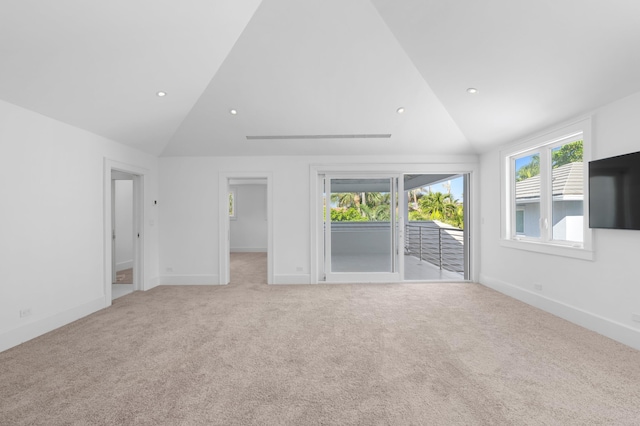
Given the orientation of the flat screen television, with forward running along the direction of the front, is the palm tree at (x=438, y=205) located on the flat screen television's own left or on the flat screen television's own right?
on the flat screen television's own right

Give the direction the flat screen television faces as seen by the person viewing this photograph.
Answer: facing the viewer and to the left of the viewer

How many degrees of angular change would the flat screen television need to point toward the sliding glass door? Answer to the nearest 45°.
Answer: approximately 45° to its right

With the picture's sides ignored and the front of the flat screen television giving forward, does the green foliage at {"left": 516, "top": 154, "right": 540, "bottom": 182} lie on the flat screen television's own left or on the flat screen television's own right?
on the flat screen television's own right

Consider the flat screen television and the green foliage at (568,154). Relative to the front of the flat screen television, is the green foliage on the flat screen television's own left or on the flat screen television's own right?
on the flat screen television's own right

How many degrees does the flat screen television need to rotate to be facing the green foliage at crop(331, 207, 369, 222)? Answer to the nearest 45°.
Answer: approximately 45° to its right

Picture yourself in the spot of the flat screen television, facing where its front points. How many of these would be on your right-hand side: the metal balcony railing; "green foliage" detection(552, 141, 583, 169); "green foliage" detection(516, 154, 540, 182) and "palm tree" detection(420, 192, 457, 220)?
4

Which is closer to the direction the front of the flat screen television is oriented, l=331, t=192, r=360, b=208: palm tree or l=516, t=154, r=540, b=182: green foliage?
the palm tree

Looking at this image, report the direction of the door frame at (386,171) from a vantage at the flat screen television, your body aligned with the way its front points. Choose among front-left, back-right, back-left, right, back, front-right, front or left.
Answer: front-right

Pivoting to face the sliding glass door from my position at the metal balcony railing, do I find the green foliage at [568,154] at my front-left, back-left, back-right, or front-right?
back-left
